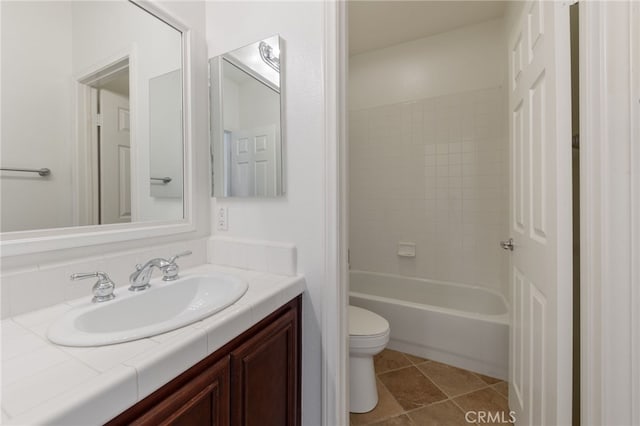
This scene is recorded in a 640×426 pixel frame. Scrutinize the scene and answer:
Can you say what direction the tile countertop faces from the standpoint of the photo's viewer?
facing the viewer and to the right of the viewer

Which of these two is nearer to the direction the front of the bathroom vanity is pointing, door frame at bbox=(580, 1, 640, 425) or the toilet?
the door frame

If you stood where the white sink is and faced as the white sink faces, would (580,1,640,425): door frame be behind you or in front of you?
in front

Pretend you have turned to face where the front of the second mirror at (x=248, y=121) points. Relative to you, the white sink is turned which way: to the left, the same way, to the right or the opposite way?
to the left

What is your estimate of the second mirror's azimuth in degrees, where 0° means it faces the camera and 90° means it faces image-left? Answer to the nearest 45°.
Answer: approximately 45°

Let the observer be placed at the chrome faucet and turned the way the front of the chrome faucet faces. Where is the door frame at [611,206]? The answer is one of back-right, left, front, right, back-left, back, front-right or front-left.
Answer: front

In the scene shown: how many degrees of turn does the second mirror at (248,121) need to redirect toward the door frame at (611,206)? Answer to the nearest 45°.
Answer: approximately 90° to its left
